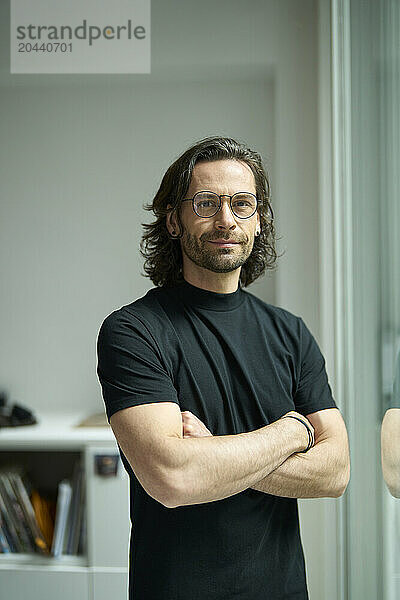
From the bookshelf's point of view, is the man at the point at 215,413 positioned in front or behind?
in front

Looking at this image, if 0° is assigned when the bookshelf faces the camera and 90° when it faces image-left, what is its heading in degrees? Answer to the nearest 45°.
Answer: approximately 0°
